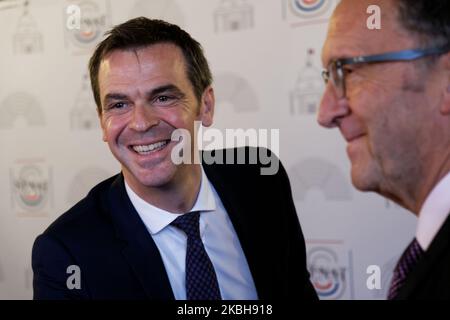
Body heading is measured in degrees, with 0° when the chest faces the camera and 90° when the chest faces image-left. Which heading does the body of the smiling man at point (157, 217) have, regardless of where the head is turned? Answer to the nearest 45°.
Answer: approximately 0°

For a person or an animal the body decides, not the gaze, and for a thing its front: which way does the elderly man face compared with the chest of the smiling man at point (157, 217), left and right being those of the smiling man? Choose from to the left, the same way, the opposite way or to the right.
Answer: to the right

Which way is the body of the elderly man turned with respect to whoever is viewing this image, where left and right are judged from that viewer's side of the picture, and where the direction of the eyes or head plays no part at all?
facing to the left of the viewer

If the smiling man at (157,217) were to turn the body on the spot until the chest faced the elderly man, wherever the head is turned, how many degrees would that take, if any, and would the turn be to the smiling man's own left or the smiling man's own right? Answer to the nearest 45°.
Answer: approximately 45° to the smiling man's own left

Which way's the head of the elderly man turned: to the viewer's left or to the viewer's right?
to the viewer's left

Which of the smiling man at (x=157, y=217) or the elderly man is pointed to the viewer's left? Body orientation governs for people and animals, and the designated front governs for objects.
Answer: the elderly man

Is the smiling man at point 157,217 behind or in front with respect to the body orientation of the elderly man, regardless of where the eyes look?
in front

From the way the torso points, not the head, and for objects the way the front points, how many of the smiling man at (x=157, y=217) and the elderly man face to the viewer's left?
1
